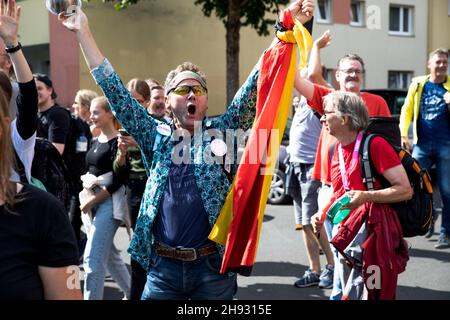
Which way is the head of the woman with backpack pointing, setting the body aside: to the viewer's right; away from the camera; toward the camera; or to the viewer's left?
to the viewer's left

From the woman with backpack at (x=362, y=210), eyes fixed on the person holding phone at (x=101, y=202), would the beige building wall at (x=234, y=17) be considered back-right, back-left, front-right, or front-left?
front-right

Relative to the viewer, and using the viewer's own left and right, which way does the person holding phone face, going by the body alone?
facing the viewer and to the left of the viewer

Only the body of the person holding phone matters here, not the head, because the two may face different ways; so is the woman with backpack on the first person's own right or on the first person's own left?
on the first person's own left

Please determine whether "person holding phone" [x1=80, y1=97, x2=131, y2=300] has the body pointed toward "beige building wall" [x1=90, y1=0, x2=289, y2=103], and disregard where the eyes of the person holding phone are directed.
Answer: no
